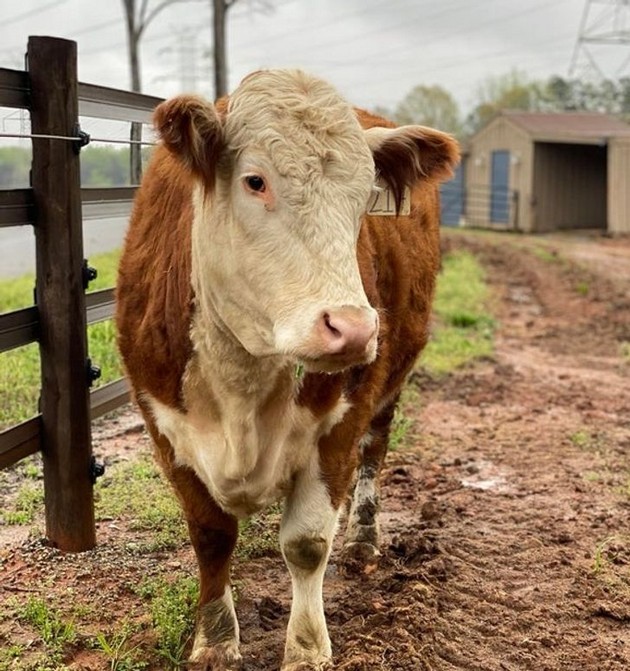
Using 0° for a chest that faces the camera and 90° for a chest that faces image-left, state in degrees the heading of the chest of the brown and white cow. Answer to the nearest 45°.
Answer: approximately 0°

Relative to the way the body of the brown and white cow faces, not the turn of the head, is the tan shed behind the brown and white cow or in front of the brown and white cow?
behind

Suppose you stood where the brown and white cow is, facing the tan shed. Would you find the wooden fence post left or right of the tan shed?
left

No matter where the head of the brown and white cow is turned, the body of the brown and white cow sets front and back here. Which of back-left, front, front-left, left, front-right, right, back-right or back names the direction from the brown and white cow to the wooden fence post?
back-right
